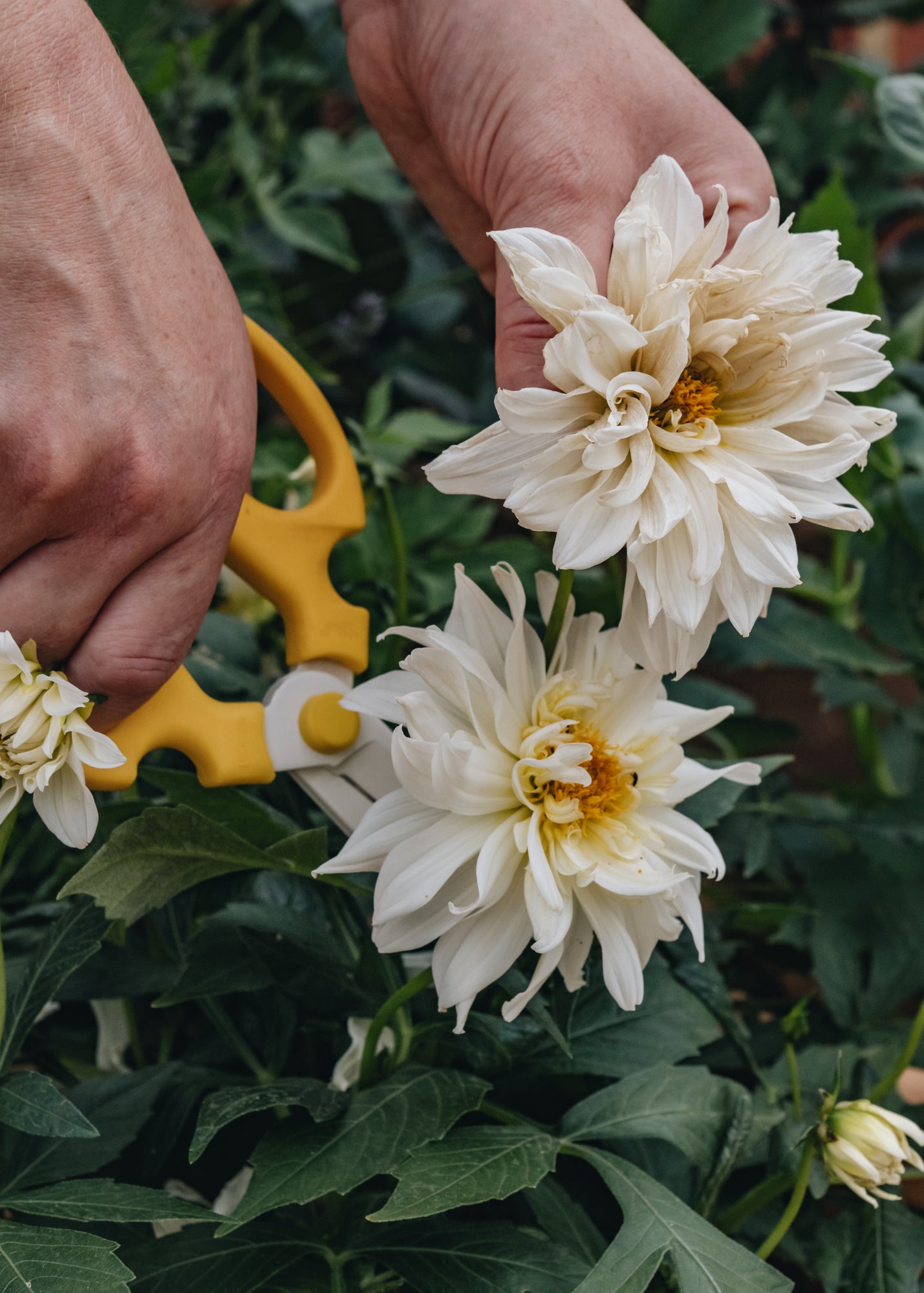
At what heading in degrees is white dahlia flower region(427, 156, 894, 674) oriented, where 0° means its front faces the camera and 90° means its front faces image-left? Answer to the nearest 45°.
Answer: approximately 0°

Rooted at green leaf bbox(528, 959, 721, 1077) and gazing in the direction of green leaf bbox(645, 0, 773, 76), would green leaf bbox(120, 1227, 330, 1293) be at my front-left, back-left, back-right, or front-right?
back-left

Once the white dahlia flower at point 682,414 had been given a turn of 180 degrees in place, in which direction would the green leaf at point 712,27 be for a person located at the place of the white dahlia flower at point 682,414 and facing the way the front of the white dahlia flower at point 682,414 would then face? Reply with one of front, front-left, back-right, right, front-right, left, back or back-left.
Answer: front
